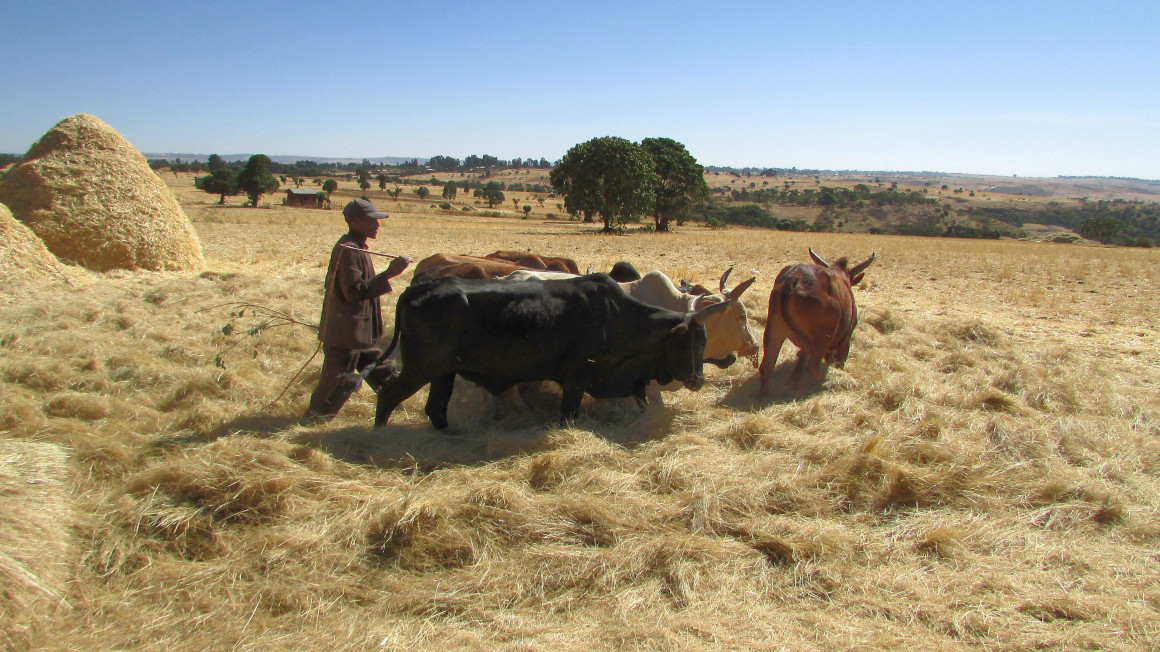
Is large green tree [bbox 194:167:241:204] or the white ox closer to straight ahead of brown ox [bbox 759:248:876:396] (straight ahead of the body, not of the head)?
the large green tree

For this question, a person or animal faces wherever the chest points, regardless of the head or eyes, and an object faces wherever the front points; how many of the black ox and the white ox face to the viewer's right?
2

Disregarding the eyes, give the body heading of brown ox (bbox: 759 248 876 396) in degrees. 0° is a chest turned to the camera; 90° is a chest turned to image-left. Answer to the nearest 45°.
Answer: approximately 225°

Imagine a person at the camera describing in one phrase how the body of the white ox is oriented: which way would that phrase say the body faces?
to the viewer's right

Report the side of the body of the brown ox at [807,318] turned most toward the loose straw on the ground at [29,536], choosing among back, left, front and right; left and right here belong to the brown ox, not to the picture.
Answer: back

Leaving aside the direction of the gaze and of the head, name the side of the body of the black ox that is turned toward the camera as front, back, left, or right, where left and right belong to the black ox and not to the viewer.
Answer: right

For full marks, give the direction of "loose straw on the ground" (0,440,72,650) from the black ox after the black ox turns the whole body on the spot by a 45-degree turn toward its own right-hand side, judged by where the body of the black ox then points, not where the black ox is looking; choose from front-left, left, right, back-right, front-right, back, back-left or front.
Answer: right

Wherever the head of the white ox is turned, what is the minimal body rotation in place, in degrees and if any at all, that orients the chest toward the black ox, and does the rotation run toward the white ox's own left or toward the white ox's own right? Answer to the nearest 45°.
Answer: approximately 135° to the white ox's own right

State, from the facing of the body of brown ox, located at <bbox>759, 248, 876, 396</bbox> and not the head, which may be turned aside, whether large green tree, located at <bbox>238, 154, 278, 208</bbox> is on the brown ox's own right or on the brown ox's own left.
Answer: on the brown ox's own left

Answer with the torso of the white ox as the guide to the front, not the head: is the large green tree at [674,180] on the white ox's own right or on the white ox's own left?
on the white ox's own left

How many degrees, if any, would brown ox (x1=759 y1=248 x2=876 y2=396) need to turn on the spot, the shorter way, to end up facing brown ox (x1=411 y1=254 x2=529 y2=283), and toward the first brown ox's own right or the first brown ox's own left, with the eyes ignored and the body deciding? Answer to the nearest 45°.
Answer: approximately 135° to the first brown ox's own left

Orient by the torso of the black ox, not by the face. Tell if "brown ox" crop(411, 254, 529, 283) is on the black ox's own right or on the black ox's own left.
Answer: on the black ox's own left
